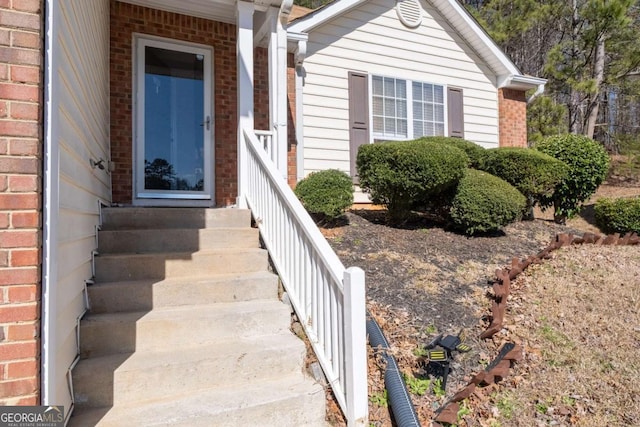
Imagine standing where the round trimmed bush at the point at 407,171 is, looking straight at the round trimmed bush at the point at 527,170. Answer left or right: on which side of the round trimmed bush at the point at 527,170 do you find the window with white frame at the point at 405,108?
left

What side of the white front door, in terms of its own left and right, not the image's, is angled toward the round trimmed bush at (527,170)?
left

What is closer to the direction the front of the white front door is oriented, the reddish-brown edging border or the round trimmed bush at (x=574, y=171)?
the reddish-brown edging border

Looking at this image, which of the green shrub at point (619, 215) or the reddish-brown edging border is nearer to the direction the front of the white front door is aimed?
the reddish-brown edging border

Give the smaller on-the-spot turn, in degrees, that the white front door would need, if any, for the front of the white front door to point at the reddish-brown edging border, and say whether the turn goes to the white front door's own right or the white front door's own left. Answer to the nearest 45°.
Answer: approximately 45° to the white front door's own left

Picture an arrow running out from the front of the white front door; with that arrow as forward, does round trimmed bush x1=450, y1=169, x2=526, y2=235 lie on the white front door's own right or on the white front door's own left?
on the white front door's own left

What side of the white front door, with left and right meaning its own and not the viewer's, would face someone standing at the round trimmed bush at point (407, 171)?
left

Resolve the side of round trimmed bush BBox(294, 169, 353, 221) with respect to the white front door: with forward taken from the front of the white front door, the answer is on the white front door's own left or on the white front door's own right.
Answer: on the white front door's own left

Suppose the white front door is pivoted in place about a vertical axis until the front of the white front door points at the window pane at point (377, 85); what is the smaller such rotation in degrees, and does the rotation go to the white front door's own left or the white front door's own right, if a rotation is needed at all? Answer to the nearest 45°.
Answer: approximately 90° to the white front door's own left

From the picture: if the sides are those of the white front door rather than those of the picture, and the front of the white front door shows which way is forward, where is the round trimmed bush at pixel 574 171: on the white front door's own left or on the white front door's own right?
on the white front door's own left

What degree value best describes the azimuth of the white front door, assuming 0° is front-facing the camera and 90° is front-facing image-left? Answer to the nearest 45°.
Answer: approximately 0°

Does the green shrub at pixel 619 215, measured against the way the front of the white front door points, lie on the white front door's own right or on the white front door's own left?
on the white front door's own left

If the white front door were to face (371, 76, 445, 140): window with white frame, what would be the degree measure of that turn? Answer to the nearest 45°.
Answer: approximately 90° to its left
